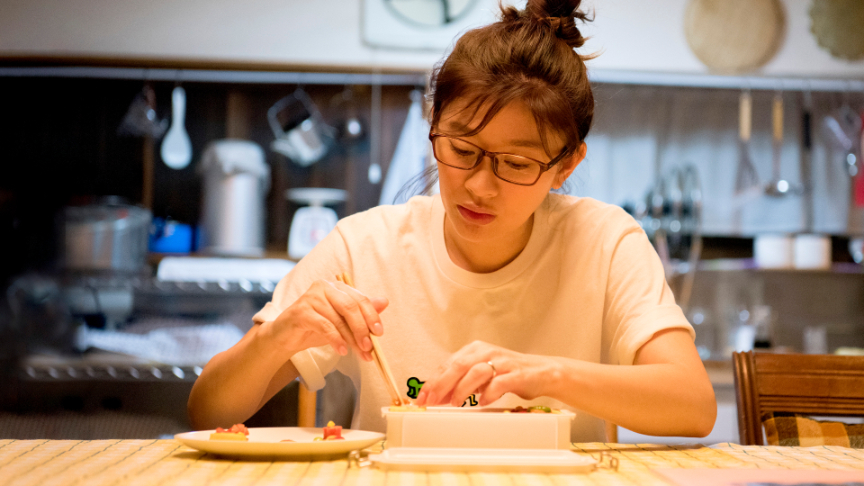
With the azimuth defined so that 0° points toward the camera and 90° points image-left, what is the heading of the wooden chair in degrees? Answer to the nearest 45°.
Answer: approximately 0°

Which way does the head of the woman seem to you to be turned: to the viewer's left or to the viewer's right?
to the viewer's left

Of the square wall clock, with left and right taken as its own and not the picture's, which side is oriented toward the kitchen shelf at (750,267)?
left

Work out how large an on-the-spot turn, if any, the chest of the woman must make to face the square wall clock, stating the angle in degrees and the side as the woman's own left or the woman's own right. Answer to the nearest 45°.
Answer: approximately 180°

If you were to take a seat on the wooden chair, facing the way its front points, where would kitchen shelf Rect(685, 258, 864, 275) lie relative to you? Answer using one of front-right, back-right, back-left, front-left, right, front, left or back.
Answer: back

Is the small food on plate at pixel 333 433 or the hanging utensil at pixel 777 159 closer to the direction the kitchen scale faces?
the small food on plate
